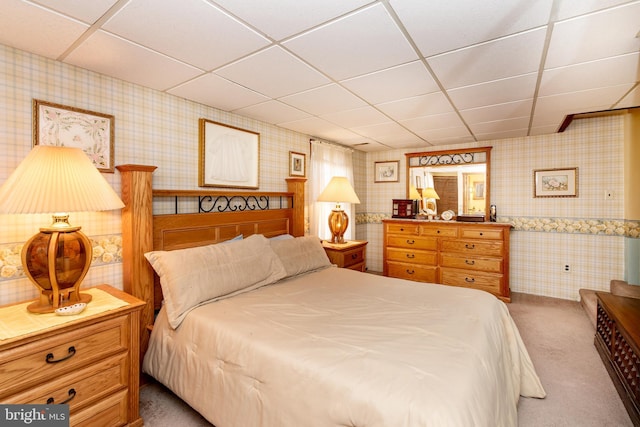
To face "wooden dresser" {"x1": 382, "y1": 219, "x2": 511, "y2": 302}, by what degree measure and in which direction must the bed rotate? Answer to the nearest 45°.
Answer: approximately 90° to its left

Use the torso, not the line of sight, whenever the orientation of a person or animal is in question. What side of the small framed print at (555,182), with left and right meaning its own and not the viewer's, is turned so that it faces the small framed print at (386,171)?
right

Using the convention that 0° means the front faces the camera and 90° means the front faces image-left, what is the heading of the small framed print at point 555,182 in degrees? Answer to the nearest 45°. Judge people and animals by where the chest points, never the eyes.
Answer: approximately 0°

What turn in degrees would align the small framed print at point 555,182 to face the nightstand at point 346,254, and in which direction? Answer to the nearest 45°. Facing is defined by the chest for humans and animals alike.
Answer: approximately 45° to its right

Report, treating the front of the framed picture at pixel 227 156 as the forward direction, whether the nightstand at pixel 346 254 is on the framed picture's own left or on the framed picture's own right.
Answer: on the framed picture's own left

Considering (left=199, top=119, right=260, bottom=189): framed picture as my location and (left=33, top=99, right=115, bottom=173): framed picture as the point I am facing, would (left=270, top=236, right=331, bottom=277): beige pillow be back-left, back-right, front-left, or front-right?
back-left

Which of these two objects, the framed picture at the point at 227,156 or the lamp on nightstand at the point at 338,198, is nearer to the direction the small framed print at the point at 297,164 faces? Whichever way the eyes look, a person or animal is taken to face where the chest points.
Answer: the lamp on nightstand

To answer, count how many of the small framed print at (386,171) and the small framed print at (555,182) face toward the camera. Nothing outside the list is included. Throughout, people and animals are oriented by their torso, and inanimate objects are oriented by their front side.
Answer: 2

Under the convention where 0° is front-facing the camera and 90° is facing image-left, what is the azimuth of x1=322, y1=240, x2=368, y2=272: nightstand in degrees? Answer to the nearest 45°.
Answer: approximately 315°

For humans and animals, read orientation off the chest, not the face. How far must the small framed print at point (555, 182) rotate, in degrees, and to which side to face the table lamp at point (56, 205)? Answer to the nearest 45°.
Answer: approximately 45° to its right

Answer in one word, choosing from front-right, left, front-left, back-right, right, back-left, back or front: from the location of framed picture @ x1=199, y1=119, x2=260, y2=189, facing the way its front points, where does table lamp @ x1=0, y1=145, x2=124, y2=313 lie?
right

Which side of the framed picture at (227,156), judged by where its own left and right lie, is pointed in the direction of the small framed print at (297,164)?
left
